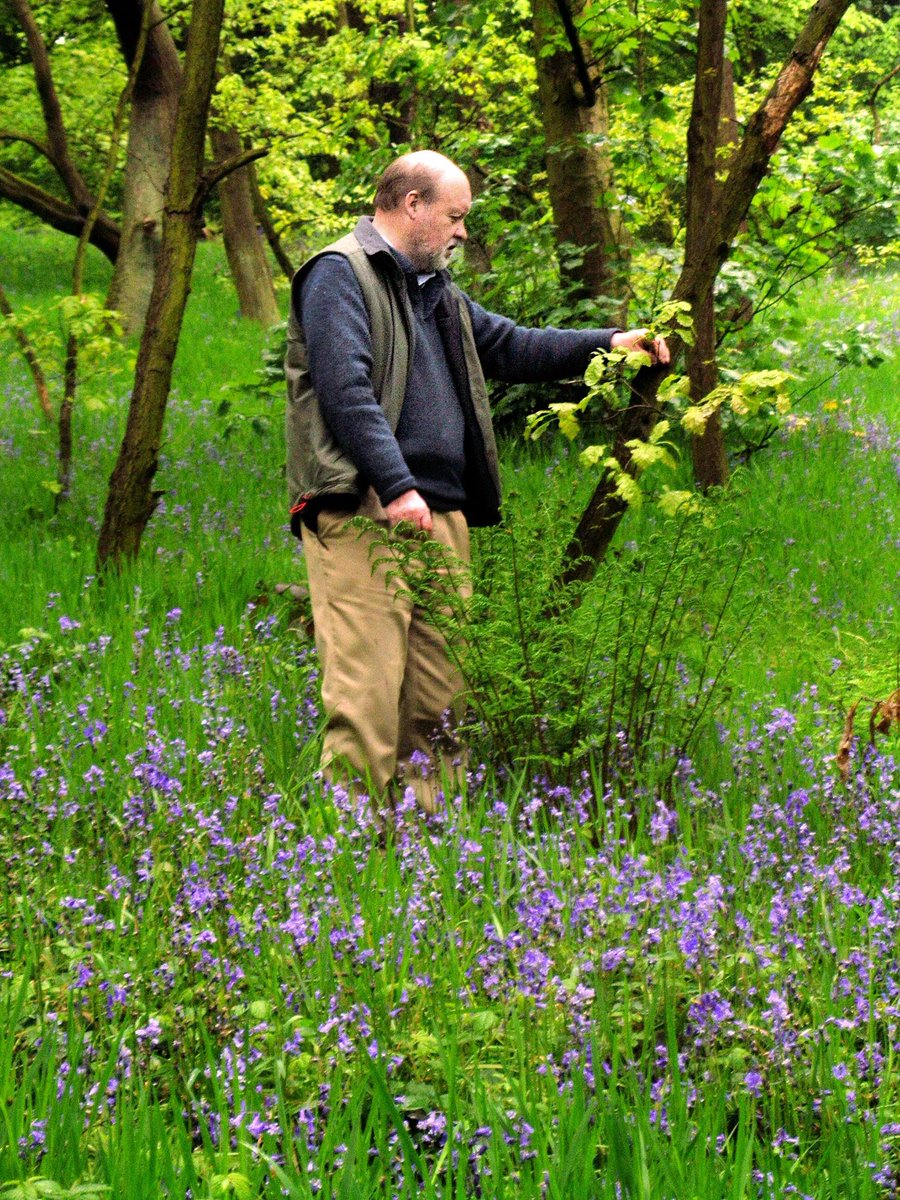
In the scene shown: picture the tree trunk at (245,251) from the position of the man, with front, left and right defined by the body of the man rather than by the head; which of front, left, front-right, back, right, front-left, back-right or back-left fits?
back-left

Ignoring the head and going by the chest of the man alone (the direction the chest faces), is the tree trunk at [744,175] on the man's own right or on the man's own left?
on the man's own left

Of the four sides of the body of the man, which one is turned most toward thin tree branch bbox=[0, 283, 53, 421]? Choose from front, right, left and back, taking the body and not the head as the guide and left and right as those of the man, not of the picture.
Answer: back

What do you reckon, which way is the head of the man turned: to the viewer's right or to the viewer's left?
to the viewer's right

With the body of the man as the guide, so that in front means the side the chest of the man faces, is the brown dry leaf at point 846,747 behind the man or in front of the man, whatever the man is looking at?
in front

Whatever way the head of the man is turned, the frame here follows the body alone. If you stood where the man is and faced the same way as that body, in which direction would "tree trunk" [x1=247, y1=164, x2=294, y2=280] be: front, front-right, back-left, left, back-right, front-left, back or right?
back-left

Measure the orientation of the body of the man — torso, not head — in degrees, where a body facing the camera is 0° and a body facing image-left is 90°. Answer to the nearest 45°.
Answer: approximately 315°
